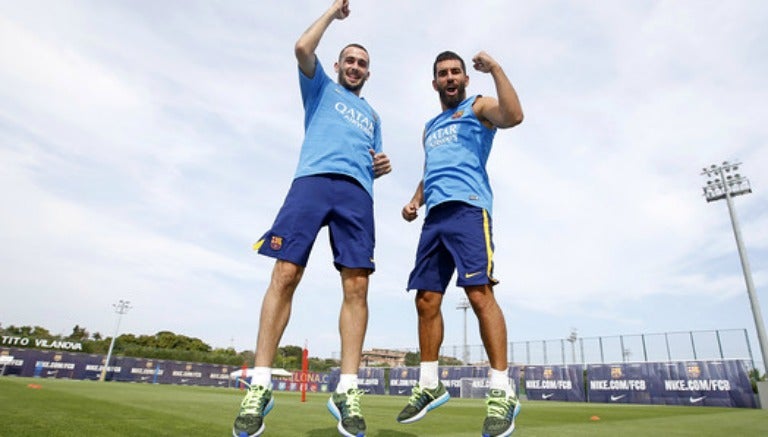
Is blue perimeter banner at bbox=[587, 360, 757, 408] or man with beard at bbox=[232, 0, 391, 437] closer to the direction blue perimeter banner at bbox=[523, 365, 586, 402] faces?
the man with beard

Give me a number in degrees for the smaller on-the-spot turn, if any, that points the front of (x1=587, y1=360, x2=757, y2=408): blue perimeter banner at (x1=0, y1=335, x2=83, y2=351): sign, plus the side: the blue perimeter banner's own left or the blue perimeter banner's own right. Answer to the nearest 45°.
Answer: approximately 90° to the blue perimeter banner's own right

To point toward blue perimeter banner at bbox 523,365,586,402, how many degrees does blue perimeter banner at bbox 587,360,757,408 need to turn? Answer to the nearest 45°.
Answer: approximately 90° to its right

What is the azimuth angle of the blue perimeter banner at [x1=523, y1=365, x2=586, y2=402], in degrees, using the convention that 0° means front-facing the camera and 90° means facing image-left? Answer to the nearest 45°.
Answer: approximately 0°

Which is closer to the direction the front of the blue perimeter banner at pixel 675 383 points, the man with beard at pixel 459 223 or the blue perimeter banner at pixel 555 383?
the man with beard

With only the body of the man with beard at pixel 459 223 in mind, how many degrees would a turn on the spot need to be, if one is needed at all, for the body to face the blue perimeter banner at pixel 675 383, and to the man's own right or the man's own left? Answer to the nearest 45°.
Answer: approximately 180°

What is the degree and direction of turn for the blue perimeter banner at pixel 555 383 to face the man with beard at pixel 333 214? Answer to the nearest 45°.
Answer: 0° — it already faces them

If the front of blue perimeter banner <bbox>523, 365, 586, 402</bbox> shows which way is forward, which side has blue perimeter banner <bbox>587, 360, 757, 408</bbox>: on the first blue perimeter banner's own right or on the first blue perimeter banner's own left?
on the first blue perimeter banner's own left

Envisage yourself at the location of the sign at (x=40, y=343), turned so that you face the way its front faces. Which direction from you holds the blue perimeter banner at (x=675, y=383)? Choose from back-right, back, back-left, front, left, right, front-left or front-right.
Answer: front-left

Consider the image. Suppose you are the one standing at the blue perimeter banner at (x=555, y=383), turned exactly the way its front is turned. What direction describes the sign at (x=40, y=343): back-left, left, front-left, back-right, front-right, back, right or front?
right

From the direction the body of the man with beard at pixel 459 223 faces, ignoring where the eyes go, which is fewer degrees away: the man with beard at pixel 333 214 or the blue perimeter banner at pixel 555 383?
the man with beard

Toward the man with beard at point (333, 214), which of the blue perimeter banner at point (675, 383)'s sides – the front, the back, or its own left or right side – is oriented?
front
